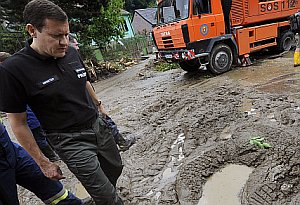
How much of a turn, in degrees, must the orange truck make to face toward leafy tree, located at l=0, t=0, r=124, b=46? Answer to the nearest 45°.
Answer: approximately 90° to its right

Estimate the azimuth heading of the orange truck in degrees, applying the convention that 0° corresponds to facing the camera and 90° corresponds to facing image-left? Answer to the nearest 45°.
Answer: approximately 45°

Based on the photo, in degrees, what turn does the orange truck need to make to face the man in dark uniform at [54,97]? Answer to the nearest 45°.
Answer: approximately 45° to its left

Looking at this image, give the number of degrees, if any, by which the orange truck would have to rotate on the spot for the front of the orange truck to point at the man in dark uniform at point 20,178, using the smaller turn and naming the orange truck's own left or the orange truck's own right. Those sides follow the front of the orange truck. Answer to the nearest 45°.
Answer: approximately 45° to the orange truck's own left

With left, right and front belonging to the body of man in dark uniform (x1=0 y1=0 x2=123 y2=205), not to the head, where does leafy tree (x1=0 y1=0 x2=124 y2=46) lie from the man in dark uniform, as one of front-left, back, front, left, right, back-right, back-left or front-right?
back-left

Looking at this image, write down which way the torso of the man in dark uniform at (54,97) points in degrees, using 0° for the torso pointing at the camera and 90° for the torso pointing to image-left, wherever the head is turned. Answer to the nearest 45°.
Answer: approximately 315°
